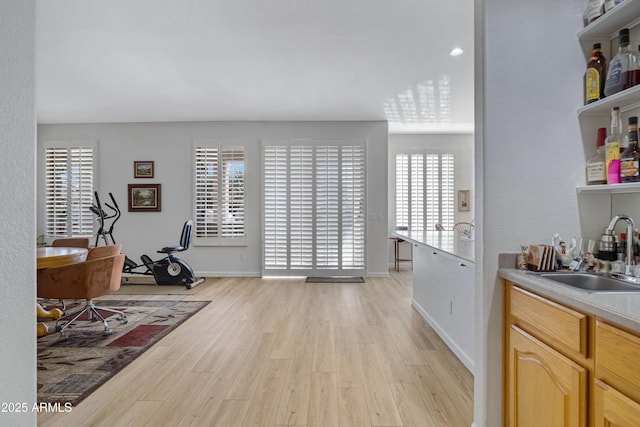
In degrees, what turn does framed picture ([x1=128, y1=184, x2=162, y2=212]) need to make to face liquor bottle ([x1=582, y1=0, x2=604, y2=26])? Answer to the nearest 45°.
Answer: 0° — it already faces it

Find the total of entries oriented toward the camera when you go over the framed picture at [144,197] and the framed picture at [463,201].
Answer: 2

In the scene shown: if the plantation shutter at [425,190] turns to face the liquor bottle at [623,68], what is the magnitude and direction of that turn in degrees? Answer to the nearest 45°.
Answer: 0° — it already faces it

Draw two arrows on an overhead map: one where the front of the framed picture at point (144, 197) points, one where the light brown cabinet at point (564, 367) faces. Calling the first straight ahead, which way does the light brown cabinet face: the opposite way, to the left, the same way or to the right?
to the right

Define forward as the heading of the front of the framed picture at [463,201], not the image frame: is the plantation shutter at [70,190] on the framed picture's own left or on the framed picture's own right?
on the framed picture's own right

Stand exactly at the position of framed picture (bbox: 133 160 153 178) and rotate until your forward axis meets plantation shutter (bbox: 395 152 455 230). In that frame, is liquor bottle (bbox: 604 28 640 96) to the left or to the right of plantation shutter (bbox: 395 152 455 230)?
right

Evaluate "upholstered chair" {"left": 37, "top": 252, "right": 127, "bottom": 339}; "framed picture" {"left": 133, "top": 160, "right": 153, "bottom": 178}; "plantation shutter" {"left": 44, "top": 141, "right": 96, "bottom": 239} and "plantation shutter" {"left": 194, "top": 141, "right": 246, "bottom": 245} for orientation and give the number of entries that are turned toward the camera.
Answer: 3

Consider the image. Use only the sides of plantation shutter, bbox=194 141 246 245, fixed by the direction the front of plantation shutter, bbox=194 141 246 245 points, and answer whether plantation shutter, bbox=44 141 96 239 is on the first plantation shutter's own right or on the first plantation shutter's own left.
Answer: on the first plantation shutter's own right

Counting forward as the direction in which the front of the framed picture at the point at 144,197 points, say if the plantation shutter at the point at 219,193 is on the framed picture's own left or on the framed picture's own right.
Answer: on the framed picture's own left

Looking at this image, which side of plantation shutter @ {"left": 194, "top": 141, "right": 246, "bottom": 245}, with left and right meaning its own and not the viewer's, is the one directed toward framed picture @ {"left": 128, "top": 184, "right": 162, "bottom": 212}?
right

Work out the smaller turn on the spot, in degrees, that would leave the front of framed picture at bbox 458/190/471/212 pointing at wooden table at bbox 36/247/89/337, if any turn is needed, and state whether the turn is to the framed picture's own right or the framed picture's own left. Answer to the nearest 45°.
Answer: approximately 45° to the framed picture's own right
